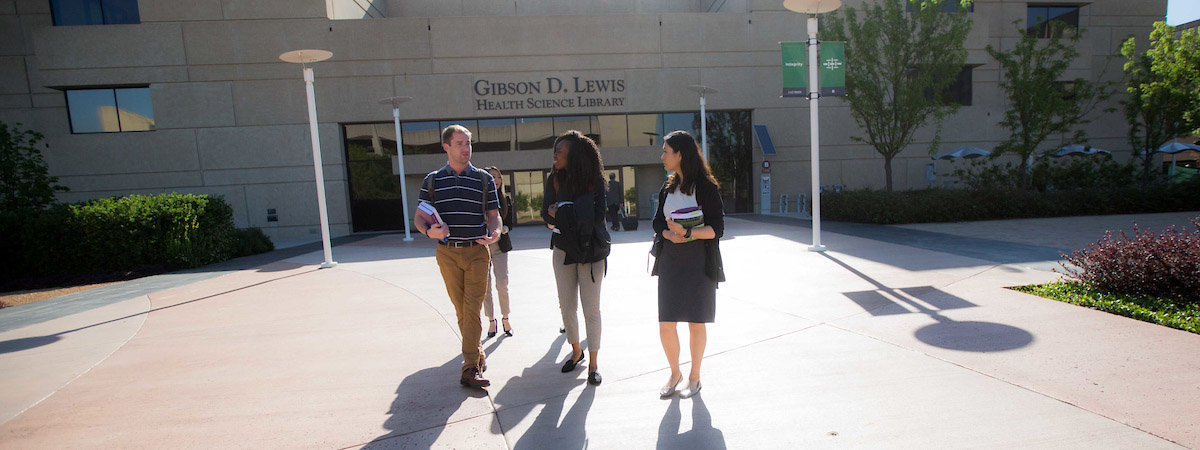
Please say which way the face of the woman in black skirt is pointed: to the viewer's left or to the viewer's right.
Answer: to the viewer's left

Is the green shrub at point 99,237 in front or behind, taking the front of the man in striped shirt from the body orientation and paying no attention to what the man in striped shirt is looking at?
behind

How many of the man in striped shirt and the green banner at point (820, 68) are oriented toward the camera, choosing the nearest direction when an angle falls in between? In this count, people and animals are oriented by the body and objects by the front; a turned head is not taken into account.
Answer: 2

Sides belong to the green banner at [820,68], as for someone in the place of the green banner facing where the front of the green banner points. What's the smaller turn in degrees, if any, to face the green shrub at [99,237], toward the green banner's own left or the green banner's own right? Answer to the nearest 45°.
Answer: approximately 90° to the green banner's own right

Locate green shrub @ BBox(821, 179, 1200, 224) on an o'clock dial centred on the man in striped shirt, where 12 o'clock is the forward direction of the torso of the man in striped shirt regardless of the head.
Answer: The green shrub is roughly at 8 o'clock from the man in striped shirt.

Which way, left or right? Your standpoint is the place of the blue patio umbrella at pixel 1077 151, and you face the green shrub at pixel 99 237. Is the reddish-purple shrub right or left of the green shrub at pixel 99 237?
left

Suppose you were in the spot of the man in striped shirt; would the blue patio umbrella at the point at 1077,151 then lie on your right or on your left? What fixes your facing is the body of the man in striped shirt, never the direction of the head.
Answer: on your left

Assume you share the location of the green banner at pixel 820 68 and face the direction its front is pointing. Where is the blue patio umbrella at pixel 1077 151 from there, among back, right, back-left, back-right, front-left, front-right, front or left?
back-left

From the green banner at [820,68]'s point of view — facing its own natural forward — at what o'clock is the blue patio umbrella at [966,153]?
The blue patio umbrella is roughly at 7 o'clock from the green banner.

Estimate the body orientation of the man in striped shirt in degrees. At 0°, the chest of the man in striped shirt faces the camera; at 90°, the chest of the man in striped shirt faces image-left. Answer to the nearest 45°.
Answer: approximately 0°

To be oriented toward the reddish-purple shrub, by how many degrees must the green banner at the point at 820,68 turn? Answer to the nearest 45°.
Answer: approximately 45° to its left
